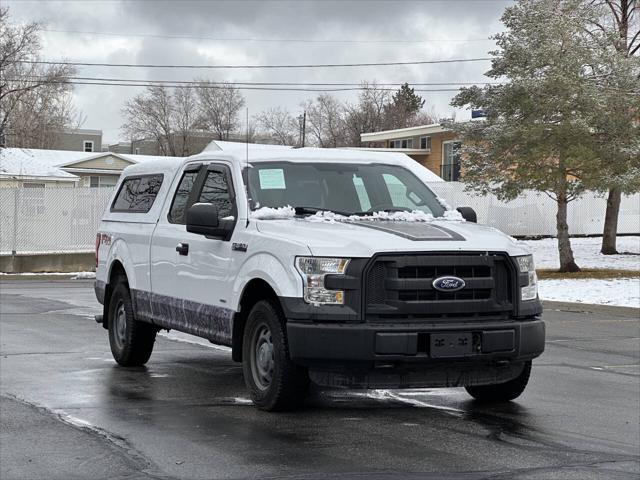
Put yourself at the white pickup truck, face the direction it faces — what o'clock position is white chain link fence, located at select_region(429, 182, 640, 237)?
The white chain link fence is roughly at 8 o'clock from the white pickup truck.

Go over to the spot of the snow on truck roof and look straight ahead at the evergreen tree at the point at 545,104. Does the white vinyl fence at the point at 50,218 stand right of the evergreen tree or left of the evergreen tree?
left

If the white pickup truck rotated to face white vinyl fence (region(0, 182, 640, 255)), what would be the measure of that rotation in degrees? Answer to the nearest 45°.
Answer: approximately 135° to its left

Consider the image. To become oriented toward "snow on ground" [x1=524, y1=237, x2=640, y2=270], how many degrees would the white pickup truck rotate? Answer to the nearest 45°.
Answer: approximately 135° to its left

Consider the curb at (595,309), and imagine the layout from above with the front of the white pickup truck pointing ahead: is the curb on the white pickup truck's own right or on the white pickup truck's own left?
on the white pickup truck's own left

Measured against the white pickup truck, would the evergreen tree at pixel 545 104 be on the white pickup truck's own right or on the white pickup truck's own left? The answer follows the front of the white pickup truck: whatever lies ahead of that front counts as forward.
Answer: on the white pickup truck's own left
